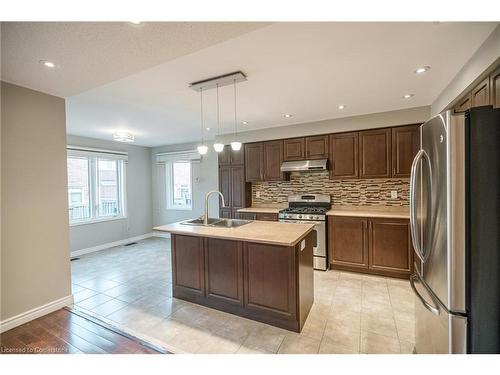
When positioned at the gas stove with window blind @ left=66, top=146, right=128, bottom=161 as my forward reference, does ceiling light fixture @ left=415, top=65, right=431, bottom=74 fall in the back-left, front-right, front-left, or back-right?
back-left

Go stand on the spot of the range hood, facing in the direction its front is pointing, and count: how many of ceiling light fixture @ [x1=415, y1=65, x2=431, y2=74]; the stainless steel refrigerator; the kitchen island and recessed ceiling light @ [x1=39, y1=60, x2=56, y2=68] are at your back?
0

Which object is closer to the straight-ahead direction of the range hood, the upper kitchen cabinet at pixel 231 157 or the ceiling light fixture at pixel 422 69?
the ceiling light fixture

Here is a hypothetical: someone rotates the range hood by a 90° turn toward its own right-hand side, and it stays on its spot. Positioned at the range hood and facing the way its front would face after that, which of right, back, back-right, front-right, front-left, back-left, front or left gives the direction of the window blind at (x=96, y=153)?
front

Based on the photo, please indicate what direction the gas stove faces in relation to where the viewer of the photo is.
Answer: facing the viewer

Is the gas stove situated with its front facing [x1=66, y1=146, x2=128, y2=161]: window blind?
no

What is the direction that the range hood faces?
toward the camera

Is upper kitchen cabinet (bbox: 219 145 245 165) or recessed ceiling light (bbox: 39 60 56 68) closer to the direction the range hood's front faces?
the recessed ceiling light

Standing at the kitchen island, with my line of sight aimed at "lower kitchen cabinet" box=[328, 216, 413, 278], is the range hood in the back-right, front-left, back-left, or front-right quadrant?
front-left

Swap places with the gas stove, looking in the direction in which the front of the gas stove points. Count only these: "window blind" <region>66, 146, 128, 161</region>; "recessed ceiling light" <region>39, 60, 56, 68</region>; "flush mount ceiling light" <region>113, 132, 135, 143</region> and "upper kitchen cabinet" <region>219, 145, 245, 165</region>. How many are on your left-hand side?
0

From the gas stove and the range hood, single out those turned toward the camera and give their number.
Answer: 2

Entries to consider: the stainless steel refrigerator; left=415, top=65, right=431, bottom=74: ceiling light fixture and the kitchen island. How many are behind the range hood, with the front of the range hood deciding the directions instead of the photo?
0

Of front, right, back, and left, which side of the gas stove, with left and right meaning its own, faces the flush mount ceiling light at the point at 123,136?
right

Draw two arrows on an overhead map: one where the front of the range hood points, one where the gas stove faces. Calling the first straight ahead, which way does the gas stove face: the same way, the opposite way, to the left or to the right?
the same way

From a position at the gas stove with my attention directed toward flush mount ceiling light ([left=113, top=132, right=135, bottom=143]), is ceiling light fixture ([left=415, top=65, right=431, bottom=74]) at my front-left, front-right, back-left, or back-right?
back-left

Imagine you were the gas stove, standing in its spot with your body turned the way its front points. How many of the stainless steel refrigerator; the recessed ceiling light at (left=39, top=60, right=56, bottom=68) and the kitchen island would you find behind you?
0

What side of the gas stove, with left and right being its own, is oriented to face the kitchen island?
front

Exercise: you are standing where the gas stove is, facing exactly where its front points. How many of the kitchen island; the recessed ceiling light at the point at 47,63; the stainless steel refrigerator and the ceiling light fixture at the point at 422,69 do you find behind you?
0

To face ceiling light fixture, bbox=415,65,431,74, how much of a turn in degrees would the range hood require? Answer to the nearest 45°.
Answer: approximately 45° to its left
